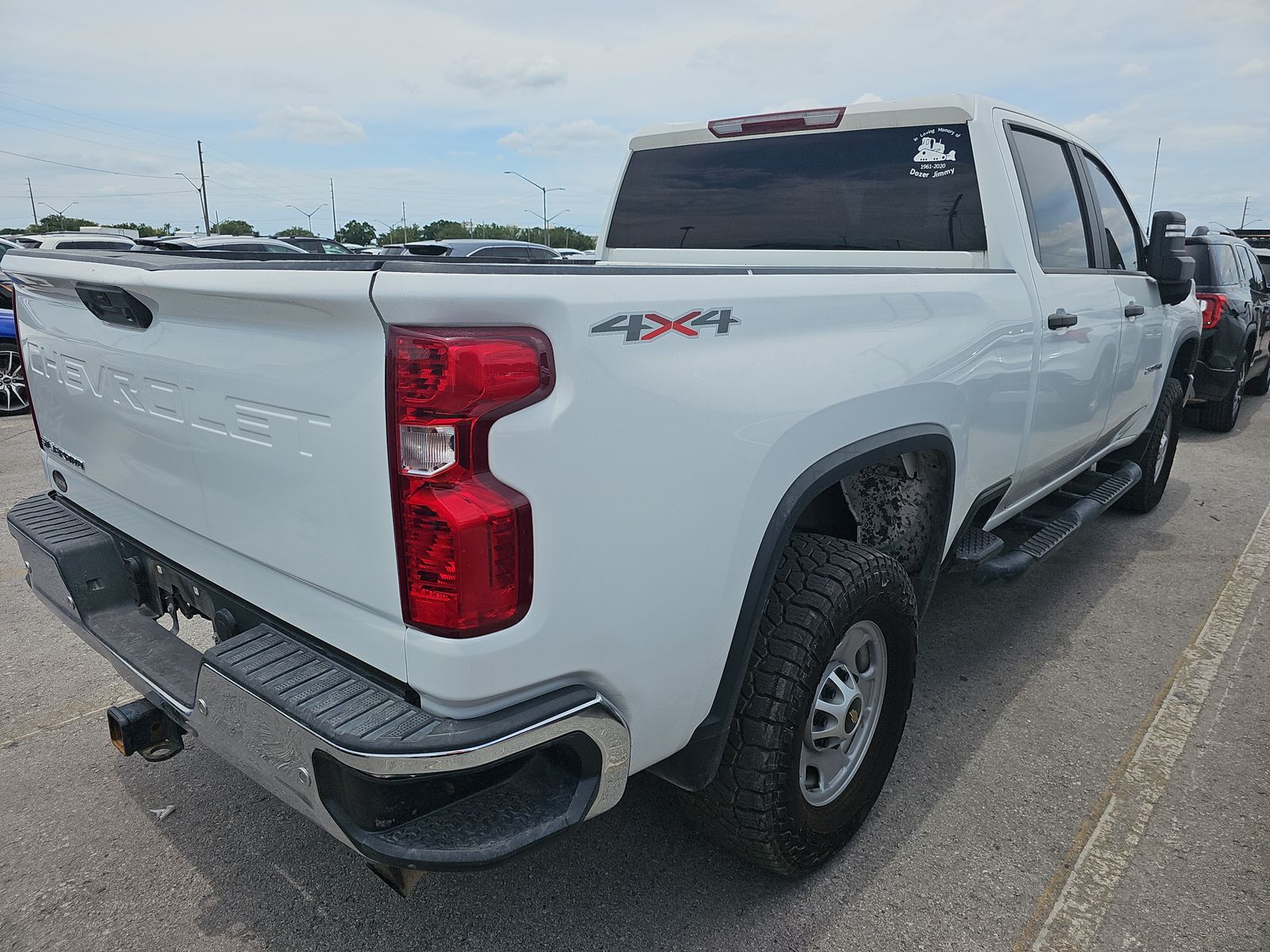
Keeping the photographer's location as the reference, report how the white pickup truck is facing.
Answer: facing away from the viewer and to the right of the viewer

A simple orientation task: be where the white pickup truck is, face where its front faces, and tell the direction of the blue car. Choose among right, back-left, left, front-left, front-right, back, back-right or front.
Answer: left

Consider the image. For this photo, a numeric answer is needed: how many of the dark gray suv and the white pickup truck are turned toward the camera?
0

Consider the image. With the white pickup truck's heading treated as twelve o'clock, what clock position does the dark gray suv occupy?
The dark gray suv is roughly at 12 o'clock from the white pickup truck.

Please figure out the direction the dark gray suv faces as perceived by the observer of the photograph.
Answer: facing away from the viewer and to the right of the viewer

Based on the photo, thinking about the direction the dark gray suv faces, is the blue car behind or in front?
behind

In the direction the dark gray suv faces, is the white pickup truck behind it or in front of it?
behind

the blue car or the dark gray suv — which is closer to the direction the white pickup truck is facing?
the dark gray suv
